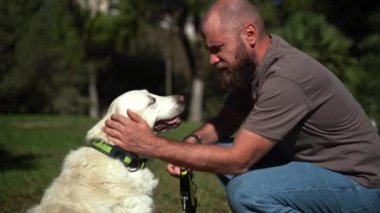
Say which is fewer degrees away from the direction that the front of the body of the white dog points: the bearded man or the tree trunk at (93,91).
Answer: the bearded man

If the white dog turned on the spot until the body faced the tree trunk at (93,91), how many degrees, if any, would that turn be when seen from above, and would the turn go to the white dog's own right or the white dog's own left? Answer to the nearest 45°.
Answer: approximately 90° to the white dog's own left

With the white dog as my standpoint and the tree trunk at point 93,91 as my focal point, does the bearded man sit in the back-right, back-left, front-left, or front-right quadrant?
back-right

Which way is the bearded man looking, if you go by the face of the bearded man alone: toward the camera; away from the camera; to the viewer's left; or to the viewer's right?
to the viewer's left

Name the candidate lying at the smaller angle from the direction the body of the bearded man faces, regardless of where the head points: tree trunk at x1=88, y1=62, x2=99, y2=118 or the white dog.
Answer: the white dog

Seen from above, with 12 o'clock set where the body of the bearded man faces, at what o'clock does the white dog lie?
The white dog is roughly at 12 o'clock from the bearded man.

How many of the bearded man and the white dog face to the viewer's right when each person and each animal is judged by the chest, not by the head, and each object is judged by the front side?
1

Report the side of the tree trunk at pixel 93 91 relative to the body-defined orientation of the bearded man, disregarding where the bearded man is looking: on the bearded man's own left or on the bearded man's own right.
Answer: on the bearded man's own right

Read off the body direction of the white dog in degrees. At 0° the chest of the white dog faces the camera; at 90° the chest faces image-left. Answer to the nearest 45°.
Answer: approximately 270°

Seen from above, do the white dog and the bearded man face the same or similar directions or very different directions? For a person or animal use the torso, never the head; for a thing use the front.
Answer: very different directions

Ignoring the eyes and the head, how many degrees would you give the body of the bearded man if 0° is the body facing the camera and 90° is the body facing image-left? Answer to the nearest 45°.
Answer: approximately 90°
